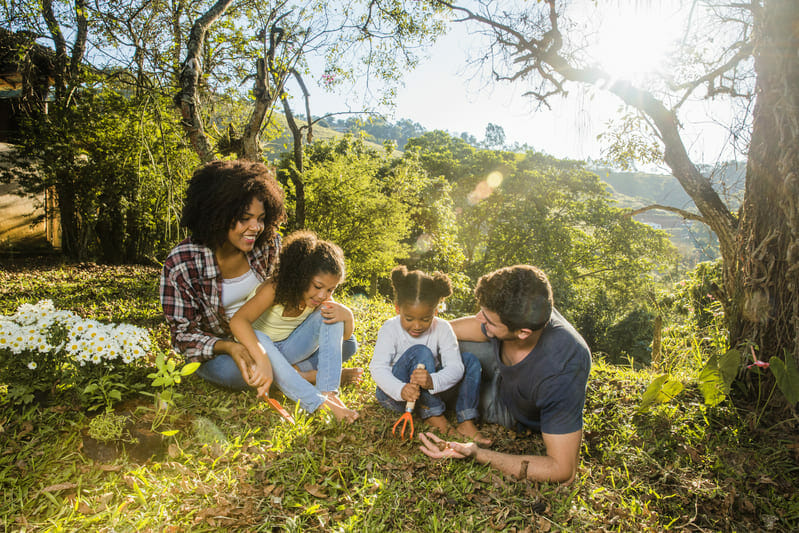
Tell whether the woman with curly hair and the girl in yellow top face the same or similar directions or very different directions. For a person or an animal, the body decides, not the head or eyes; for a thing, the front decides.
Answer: same or similar directions

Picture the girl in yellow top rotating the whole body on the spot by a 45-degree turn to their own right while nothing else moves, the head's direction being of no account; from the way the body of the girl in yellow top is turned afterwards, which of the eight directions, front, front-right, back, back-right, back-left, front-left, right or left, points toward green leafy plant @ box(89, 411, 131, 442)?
front-right

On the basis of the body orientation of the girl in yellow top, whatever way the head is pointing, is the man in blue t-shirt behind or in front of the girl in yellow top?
in front

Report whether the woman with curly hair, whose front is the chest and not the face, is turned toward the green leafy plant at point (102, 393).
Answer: no

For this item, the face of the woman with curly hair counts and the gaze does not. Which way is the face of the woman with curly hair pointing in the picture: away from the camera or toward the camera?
toward the camera

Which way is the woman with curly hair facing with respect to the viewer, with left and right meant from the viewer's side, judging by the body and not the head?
facing the viewer and to the right of the viewer

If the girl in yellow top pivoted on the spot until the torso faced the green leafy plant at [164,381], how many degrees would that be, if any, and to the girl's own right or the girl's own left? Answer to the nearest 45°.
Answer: approximately 90° to the girl's own right

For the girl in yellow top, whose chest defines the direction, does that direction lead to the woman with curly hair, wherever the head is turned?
no

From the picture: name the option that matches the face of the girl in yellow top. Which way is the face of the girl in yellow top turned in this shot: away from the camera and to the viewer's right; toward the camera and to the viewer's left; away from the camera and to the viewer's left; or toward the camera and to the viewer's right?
toward the camera and to the viewer's right

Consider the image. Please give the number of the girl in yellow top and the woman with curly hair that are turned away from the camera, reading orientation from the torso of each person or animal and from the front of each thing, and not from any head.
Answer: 0

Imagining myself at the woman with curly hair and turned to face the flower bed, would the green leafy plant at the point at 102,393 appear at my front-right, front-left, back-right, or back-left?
front-left

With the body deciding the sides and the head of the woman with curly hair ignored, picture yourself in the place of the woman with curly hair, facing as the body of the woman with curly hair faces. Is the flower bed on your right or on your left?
on your right

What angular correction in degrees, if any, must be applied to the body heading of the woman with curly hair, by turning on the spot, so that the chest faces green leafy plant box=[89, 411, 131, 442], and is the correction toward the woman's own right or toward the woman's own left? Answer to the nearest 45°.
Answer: approximately 90° to the woman's own right

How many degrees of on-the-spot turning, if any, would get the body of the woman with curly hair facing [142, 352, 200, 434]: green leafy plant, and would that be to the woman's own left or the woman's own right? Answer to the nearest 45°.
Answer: approximately 45° to the woman's own right
